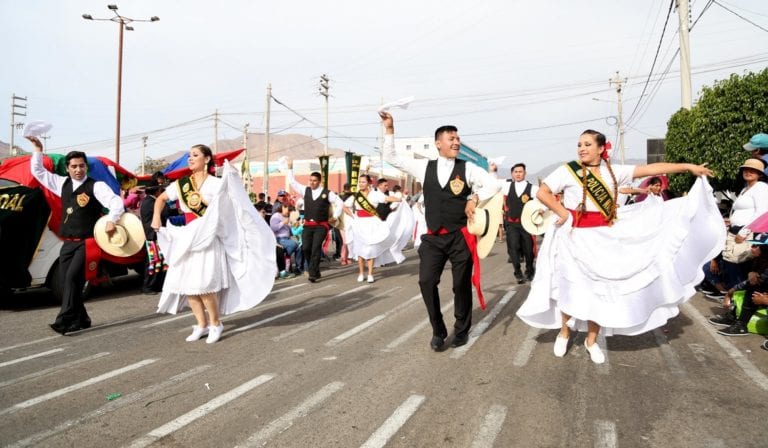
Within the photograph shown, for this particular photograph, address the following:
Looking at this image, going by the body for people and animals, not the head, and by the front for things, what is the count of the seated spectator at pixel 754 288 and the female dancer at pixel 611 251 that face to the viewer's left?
1

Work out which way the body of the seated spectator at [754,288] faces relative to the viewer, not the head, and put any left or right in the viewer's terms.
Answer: facing to the left of the viewer

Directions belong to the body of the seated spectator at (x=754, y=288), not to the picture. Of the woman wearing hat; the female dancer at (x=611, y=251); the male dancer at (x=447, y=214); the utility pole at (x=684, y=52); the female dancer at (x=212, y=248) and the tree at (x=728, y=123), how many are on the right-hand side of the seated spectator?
3

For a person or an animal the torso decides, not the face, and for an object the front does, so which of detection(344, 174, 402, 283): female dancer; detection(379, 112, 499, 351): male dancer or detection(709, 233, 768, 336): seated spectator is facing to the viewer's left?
the seated spectator

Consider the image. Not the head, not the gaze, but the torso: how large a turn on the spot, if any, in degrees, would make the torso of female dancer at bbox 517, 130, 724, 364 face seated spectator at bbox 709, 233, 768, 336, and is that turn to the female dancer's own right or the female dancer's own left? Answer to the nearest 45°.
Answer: approximately 135° to the female dancer's own left

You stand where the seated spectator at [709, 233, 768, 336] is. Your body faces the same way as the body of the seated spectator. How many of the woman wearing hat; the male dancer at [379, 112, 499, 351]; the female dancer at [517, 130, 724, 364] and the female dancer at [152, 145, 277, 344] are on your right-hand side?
1

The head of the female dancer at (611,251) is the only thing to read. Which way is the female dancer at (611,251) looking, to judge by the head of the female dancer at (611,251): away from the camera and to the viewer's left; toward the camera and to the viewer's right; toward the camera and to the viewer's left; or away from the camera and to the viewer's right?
toward the camera and to the viewer's left

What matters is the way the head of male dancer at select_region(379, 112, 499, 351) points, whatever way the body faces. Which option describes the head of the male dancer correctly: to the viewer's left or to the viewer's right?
to the viewer's right

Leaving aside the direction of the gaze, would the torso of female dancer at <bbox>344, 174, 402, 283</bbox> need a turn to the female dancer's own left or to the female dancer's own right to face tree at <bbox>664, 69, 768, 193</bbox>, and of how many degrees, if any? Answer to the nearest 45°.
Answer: approximately 90° to the female dancer's own left

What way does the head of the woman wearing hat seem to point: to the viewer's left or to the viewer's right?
to the viewer's left

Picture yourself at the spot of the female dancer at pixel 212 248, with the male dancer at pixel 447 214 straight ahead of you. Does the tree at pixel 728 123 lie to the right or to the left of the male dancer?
left

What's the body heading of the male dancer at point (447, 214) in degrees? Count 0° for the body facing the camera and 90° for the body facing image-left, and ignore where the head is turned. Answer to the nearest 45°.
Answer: approximately 0°

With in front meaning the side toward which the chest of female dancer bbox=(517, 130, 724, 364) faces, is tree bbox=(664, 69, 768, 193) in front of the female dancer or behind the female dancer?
behind

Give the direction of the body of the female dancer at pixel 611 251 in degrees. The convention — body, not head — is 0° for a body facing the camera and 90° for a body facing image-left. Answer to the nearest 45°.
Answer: approximately 0°
